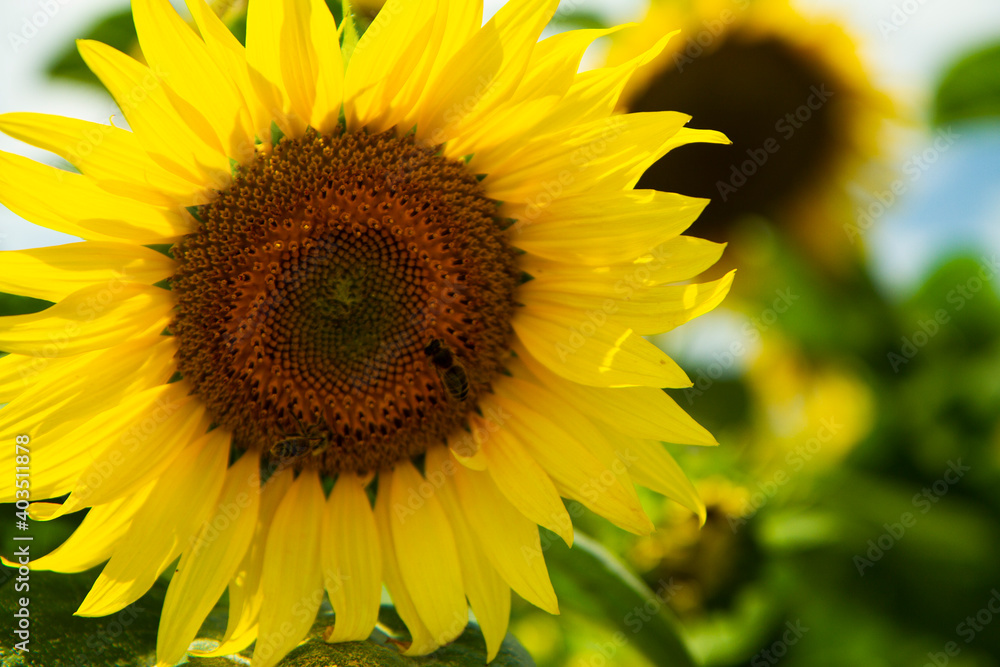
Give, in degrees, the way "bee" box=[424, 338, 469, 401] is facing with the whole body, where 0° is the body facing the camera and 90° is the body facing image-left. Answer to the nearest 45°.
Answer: approximately 135°

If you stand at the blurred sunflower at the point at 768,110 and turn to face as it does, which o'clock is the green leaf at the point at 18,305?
The green leaf is roughly at 1 o'clock from the blurred sunflower.

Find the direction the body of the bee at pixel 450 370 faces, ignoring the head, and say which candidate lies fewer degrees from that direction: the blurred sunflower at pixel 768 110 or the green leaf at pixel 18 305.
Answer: the green leaf

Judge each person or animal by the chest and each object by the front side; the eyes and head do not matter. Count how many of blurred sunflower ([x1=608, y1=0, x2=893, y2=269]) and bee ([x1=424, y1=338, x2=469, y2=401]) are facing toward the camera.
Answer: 1

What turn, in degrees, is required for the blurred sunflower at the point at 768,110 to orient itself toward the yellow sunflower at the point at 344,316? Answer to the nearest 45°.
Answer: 0° — it already faces it

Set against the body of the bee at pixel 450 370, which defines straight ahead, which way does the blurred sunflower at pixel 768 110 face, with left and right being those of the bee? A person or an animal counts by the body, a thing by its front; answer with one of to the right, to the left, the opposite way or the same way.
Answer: to the left

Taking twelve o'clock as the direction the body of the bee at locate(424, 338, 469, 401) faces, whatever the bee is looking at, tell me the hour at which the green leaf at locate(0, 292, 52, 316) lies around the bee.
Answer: The green leaf is roughly at 11 o'clock from the bee.

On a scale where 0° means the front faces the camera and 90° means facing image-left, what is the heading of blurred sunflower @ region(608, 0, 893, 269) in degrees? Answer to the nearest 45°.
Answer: approximately 0°

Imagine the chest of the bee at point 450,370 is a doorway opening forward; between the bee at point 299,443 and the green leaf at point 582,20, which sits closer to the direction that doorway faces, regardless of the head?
the bee
